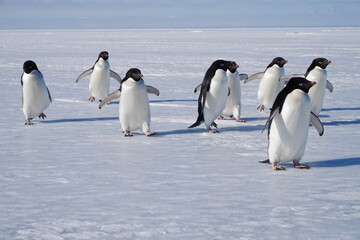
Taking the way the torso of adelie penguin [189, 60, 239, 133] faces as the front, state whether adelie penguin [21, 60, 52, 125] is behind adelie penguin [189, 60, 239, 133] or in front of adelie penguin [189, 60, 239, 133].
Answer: behind

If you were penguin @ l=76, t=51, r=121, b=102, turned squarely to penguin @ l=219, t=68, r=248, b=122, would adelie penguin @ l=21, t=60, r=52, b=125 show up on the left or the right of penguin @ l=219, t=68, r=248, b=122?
right

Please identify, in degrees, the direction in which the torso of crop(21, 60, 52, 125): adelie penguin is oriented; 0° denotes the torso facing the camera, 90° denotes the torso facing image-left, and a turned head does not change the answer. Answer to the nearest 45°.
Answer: approximately 0°

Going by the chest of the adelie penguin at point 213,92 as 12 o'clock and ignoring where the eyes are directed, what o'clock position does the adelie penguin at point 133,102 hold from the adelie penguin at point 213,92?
the adelie penguin at point 133,102 is roughly at 4 o'clock from the adelie penguin at point 213,92.

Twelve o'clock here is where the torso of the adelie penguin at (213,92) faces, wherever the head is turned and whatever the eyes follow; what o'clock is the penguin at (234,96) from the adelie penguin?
The penguin is roughly at 8 o'clock from the adelie penguin.

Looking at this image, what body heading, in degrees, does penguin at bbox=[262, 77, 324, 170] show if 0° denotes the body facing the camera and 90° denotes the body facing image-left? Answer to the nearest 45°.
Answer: approximately 315°

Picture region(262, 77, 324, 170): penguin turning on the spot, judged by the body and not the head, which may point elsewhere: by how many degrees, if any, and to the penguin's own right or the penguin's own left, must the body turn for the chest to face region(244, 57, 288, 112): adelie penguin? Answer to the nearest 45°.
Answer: approximately 135° to the penguin's own left

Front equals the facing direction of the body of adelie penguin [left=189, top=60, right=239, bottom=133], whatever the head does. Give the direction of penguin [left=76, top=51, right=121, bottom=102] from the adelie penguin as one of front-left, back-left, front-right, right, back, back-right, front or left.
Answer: back
